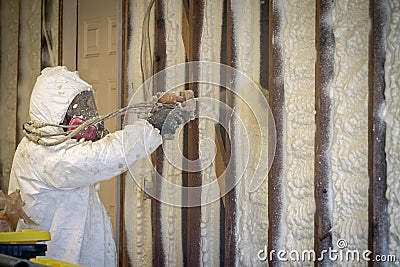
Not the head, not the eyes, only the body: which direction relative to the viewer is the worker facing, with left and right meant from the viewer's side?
facing to the right of the viewer

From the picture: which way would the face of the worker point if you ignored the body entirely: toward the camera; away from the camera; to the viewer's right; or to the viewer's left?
to the viewer's right
